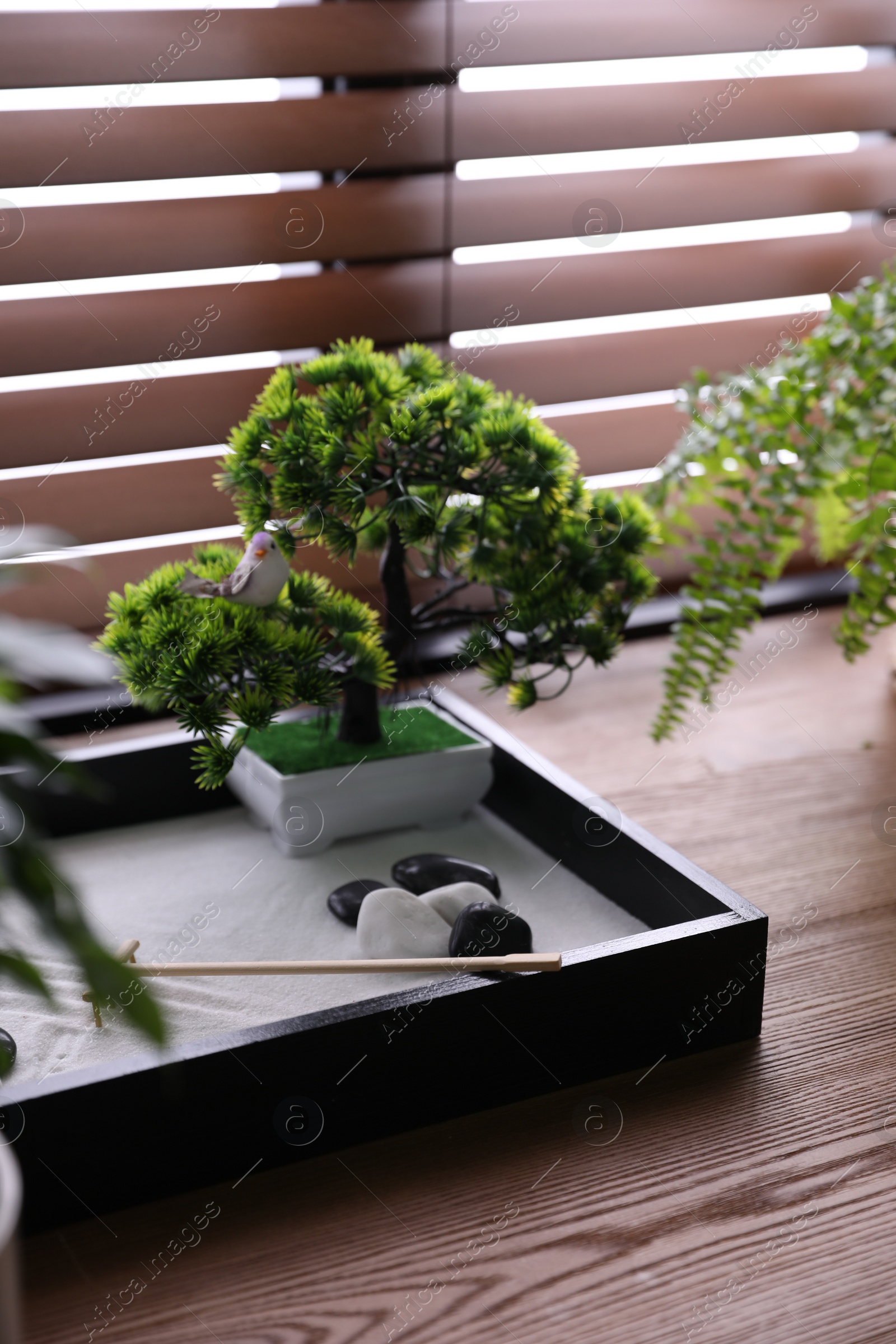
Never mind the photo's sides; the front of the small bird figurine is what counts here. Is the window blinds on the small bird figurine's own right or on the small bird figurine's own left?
on the small bird figurine's own left

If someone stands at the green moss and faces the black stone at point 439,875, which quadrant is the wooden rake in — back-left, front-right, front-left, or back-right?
front-right

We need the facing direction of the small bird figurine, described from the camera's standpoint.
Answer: facing the viewer and to the right of the viewer

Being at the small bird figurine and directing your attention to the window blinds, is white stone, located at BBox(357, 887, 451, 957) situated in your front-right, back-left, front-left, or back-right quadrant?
back-right

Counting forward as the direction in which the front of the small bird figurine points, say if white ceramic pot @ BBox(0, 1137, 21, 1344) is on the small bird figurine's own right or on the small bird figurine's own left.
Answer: on the small bird figurine's own right
